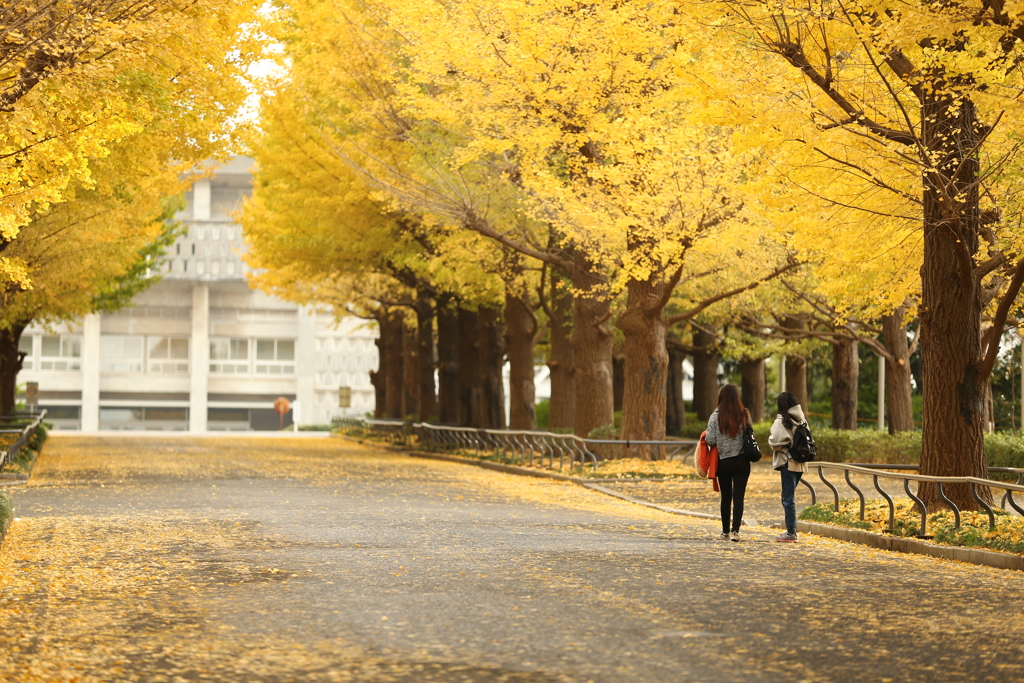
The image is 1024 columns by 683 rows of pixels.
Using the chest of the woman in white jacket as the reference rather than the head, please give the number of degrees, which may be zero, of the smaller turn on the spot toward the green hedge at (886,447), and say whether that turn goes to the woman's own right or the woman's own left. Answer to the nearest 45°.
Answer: approximately 90° to the woman's own right

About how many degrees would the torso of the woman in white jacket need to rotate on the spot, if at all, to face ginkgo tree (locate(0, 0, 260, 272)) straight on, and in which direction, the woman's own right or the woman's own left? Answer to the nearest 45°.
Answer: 0° — they already face it

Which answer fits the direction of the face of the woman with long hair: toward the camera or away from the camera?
away from the camera

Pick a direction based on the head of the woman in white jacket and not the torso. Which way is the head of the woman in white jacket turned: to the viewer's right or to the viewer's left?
to the viewer's left
